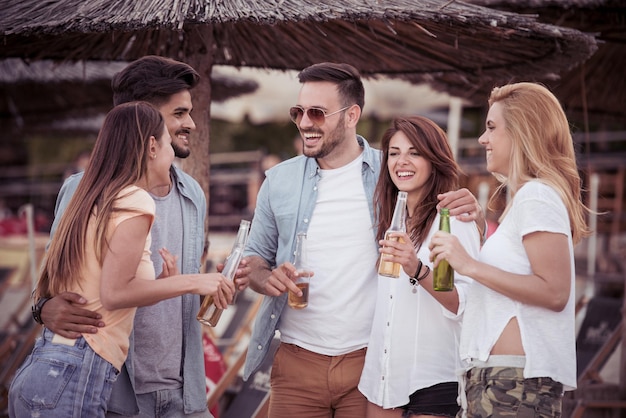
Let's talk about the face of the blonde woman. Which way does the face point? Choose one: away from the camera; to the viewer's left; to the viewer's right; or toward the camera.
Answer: to the viewer's left

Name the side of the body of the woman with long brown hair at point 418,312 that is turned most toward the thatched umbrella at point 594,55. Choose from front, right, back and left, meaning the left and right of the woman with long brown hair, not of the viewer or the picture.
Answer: back

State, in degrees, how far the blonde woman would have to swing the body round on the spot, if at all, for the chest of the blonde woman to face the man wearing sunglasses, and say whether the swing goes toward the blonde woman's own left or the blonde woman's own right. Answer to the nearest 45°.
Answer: approximately 45° to the blonde woman's own right

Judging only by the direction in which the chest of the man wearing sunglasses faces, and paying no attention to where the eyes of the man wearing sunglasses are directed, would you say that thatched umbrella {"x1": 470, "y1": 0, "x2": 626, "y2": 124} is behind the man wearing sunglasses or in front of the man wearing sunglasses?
behind

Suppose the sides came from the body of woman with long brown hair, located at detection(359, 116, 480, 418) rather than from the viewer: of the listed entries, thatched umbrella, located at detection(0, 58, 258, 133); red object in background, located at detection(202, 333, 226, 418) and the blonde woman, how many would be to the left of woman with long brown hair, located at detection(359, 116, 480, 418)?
1

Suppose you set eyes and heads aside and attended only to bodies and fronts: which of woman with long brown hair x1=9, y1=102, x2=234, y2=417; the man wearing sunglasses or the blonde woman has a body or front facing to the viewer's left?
the blonde woman

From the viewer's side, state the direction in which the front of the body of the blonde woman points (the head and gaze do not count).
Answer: to the viewer's left

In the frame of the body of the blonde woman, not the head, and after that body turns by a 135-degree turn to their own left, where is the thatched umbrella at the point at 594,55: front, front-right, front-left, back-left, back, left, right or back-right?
back-left
